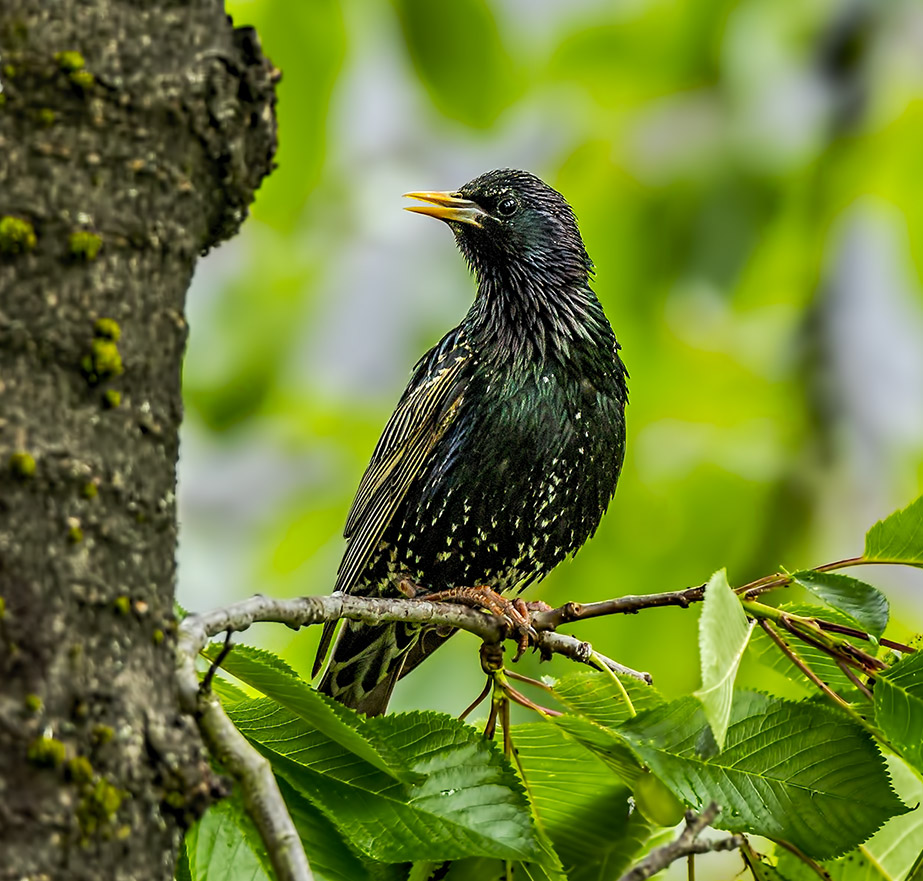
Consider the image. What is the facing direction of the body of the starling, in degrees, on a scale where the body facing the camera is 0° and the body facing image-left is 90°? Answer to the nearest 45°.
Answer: approximately 315°

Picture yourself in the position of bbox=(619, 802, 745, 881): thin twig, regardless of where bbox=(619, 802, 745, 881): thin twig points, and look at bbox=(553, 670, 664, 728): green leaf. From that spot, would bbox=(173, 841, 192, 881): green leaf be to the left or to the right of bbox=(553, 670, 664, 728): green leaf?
left

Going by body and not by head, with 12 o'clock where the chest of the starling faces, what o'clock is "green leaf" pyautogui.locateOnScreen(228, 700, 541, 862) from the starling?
The green leaf is roughly at 2 o'clock from the starling.

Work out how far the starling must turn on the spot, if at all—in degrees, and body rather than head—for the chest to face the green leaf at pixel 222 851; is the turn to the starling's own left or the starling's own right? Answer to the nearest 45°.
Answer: approximately 45° to the starling's own right
